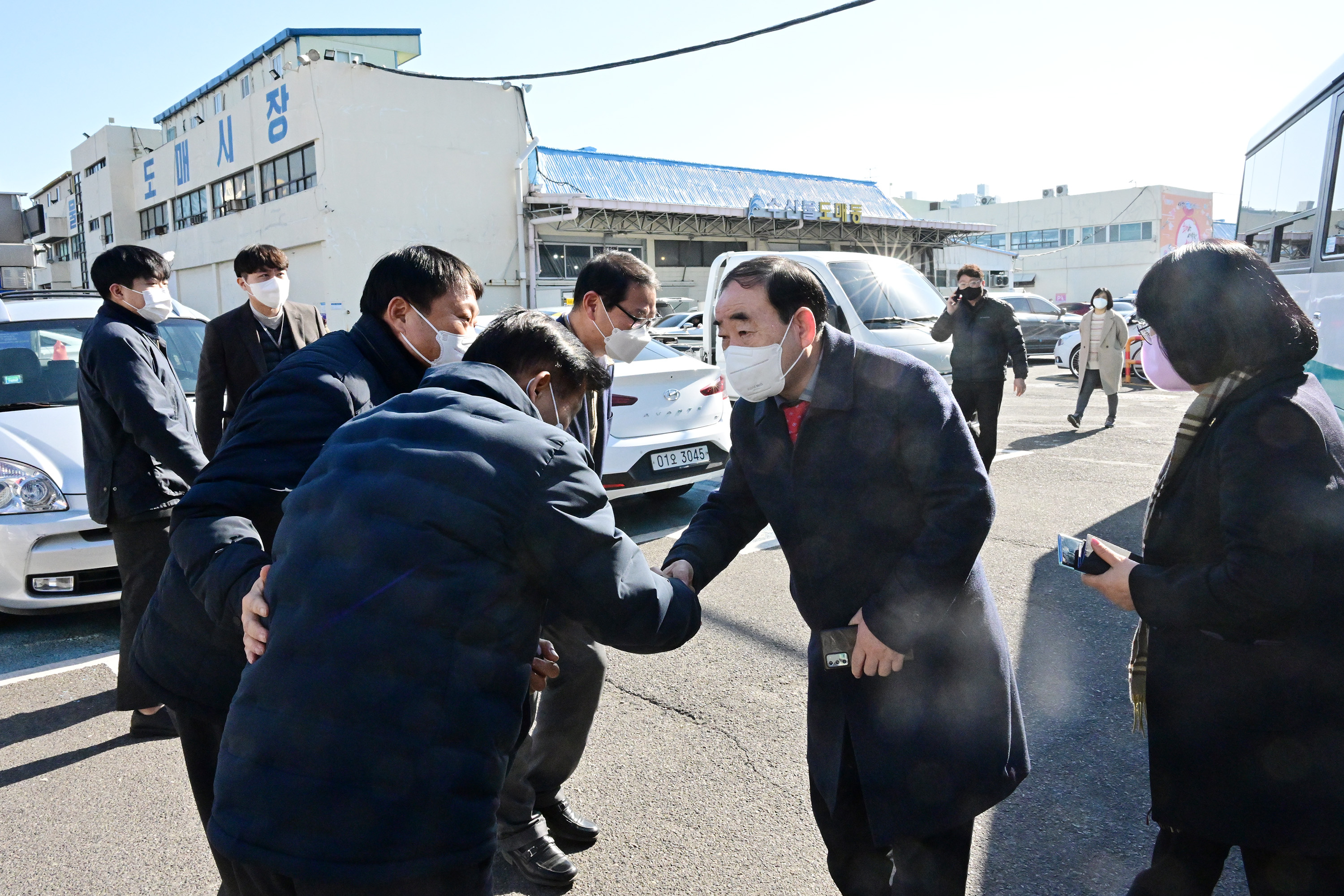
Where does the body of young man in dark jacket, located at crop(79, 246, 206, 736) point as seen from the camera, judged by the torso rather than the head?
to the viewer's right

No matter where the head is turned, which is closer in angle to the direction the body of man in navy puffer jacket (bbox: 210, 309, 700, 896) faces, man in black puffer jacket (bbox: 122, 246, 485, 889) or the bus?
the bus

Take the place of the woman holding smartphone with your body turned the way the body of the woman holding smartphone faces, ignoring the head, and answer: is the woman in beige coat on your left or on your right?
on your right

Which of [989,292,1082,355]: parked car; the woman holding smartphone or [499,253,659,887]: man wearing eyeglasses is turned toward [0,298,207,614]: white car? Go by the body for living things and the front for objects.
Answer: the woman holding smartphone

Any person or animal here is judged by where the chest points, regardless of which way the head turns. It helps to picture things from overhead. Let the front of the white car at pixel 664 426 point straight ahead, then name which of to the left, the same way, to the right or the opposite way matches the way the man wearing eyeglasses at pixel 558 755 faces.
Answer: the opposite way

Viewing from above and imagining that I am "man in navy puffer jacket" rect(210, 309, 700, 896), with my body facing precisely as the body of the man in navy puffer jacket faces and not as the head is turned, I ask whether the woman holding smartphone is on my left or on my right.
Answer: on my right

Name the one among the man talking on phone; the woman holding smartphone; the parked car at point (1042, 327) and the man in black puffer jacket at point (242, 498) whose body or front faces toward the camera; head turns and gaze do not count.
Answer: the man talking on phone

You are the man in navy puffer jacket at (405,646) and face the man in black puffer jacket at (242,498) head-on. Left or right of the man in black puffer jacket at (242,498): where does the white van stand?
right

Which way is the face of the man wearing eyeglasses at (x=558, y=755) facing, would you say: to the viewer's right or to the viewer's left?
to the viewer's right

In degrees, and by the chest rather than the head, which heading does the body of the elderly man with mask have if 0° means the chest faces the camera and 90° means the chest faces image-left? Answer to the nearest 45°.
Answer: approximately 45°

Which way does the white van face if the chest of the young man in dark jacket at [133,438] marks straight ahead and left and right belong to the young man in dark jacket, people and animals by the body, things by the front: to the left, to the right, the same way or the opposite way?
to the right

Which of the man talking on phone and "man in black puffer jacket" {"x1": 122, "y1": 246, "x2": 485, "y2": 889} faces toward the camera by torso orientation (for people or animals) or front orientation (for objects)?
the man talking on phone

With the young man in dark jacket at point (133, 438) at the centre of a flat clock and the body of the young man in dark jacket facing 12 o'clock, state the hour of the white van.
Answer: The white van is roughly at 11 o'clock from the young man in dark jacket.

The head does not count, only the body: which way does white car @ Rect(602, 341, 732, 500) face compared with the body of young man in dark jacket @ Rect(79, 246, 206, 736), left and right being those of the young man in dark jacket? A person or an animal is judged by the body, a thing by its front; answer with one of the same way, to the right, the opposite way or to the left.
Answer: to the left

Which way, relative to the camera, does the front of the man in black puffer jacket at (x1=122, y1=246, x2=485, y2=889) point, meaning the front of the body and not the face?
to the viewer's right

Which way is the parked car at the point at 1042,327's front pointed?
to the viewer's right
